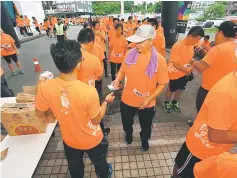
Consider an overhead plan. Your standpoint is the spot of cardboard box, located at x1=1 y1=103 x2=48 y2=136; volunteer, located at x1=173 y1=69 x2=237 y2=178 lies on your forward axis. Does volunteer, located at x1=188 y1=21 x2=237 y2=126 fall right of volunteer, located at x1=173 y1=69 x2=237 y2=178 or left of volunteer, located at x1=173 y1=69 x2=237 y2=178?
left

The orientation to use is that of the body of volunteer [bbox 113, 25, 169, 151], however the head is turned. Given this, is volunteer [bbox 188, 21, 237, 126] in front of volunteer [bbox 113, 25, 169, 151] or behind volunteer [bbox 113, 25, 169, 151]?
behind

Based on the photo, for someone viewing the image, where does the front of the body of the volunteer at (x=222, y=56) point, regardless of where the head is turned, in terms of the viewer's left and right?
facing away from the viewer and to the left of the viewer

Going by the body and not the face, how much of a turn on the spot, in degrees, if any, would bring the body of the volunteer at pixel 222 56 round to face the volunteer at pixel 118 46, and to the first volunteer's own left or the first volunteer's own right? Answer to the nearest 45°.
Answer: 0° — they already face them

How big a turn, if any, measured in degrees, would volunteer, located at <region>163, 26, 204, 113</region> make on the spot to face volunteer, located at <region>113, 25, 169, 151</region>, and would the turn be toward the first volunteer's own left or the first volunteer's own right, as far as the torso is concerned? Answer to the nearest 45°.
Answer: approximately 45° to the first volunteer's own right
